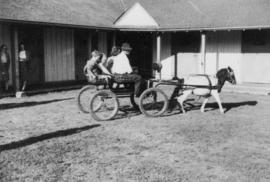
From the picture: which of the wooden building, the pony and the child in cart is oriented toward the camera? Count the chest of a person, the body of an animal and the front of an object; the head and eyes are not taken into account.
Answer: the wooden building

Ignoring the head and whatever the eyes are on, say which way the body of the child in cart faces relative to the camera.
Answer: to the viewer's right

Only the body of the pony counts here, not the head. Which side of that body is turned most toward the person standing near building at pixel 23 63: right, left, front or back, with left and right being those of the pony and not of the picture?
back

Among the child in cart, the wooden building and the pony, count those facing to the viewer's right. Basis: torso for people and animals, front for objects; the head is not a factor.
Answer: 2

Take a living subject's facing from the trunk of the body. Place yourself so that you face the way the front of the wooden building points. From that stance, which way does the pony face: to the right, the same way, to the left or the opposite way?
to the left

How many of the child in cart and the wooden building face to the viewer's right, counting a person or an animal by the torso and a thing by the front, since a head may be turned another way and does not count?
1

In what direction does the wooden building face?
toward the camera

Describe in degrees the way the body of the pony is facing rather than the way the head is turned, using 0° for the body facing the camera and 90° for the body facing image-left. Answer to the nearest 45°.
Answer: approximately 270°

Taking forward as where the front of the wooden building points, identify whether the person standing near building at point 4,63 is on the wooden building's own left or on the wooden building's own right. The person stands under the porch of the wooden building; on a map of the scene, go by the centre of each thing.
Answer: on the wooden building's own right

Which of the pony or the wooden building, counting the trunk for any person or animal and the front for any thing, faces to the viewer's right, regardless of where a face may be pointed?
the pony

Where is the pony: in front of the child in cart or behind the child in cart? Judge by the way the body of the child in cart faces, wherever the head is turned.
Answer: in front

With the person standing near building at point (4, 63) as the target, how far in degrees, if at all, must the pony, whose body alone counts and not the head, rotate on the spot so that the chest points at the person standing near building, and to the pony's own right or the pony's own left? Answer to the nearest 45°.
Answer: approximately 180°
